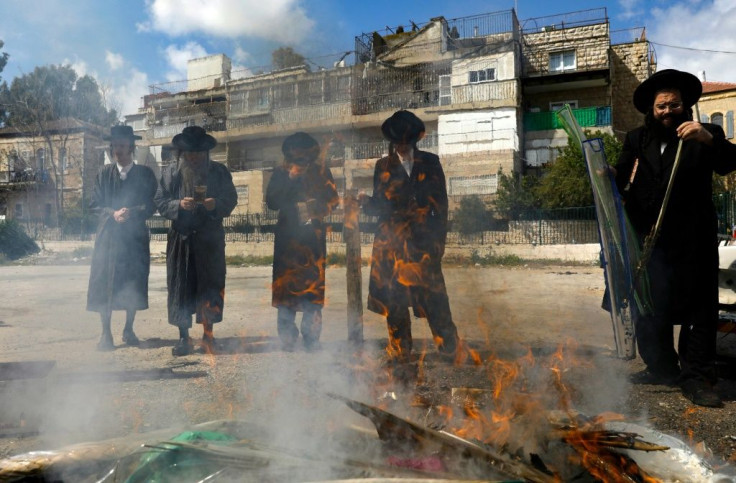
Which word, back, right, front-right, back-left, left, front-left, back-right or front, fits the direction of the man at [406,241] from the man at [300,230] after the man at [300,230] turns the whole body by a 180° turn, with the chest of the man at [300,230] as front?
back-right

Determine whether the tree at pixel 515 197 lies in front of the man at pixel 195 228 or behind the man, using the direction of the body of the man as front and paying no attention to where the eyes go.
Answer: behind

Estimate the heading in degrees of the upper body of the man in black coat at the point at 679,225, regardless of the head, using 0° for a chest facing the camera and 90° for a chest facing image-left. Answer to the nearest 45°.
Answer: approximately 0°

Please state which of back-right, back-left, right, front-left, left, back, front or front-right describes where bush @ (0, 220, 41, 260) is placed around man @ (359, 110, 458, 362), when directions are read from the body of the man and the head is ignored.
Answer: back-right

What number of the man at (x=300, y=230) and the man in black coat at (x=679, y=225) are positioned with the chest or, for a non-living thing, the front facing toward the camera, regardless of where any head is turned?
2

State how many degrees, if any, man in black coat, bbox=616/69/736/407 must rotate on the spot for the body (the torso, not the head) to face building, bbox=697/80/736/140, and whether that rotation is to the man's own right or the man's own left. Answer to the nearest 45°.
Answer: approximately 180°

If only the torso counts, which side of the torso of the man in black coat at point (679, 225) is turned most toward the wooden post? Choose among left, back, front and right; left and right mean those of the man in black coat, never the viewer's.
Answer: right

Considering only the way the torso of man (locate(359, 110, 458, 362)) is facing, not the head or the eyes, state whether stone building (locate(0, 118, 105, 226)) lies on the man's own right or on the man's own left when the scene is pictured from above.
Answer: on the man's own right

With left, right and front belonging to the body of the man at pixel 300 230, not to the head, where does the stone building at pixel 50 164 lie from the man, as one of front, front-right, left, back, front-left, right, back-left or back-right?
right

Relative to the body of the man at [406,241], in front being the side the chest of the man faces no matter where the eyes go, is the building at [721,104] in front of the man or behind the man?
behind
